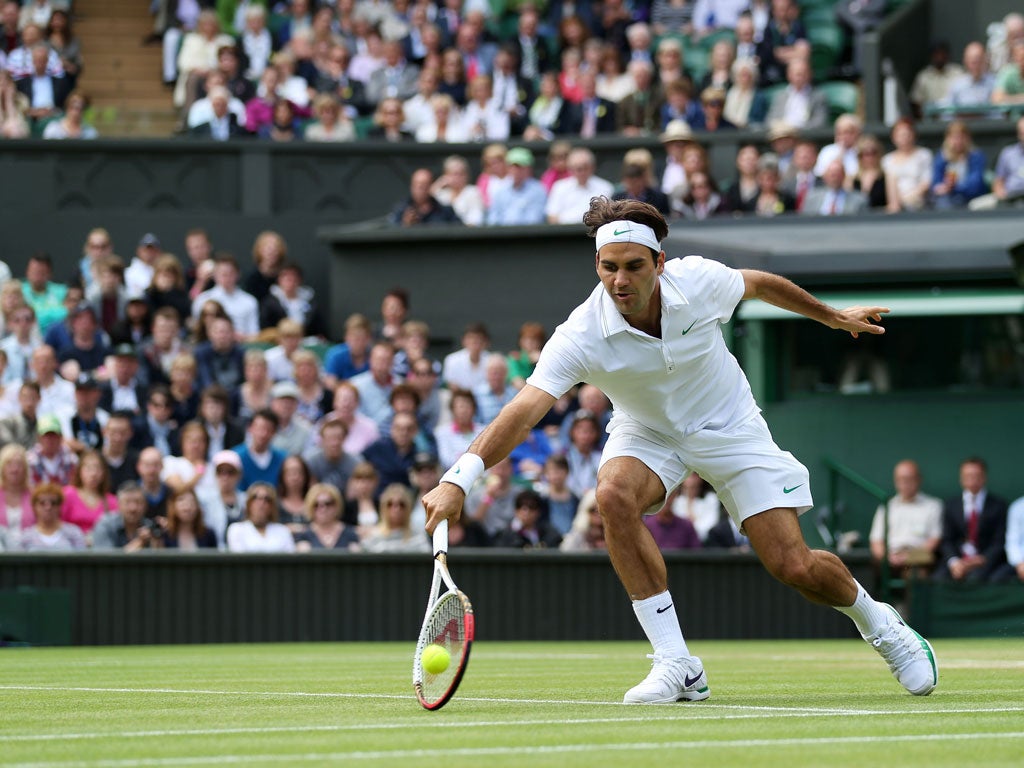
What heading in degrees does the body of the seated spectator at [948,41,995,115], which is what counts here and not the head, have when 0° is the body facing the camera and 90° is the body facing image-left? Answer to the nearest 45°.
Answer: approximately 0°

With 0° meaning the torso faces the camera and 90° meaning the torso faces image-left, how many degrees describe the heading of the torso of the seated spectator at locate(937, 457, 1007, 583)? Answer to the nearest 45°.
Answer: approximately 0°

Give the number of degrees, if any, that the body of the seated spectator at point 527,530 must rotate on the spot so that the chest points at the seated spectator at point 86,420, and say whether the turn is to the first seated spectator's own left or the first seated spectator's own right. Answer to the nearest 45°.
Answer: approximately 90° to the first seated spectator's own right

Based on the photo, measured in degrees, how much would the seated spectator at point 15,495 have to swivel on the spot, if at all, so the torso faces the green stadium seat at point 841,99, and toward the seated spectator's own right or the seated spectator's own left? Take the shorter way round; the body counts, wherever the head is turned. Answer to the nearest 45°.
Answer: approximately 135° to the seated spectator's own left

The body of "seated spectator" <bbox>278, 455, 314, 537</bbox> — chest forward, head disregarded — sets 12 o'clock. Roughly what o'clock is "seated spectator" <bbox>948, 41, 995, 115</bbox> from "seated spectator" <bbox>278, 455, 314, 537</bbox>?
"seated spectator" <bbox>948, 41, 995, 115</bbox> is roughly at 8 o'clock from "seated spectator" <bbox>278, 455, 314, 537</bbox>.

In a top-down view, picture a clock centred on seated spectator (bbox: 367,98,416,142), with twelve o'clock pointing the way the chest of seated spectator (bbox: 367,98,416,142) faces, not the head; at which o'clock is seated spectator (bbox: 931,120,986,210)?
seated spectator (bbox: 931,120,986,210) is roughly at 10 o'clock from seated spectator (bbox: 367,98,416,142).

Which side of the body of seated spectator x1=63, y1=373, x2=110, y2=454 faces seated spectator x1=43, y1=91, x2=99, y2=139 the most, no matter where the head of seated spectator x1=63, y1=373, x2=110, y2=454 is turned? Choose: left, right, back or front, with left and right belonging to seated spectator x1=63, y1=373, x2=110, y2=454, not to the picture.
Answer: back

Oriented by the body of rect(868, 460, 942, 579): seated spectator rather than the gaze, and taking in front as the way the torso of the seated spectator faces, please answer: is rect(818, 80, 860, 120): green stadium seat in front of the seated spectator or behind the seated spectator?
behind

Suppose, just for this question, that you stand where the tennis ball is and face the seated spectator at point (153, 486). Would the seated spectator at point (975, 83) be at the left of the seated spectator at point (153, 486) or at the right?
right

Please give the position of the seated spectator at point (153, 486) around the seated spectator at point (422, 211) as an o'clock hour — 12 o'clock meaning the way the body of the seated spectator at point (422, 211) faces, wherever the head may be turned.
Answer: the seated spectator at point (153, 486) is roughly at 1 o'clock from the seated spectator at point (422, 211).

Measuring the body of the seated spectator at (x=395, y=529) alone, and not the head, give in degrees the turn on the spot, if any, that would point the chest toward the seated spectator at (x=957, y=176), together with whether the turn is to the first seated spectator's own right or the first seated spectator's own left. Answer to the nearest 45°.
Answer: approximately 135° to the first seated spectator's own left
